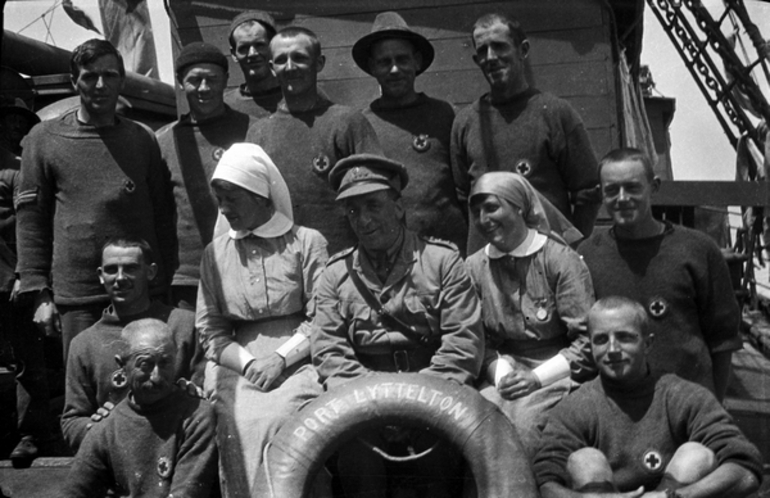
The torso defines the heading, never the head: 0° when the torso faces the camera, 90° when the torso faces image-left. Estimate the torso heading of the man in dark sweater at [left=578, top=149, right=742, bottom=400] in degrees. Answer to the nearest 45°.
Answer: approximately 45°

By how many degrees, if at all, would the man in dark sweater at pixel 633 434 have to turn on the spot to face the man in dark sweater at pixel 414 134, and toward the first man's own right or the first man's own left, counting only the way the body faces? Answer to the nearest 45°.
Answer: approximately 135° to the first man's own right

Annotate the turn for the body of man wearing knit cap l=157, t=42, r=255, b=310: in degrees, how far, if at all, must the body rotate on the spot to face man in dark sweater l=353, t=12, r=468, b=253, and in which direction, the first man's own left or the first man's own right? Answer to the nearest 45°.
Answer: approximately 90° to the first man's own left

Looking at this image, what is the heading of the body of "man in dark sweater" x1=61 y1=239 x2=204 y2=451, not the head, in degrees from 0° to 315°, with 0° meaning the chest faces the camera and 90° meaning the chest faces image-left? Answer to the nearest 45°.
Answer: approximately 0°

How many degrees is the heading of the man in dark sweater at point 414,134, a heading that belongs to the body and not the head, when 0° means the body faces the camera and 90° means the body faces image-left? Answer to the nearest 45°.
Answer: approximately 0°

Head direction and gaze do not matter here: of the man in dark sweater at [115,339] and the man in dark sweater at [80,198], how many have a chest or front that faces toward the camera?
2

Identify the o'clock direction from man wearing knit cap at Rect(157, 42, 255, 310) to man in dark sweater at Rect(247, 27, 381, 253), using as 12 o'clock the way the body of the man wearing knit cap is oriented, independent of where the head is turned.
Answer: The man in dark sweater is roughly at 10 o'clock from the man wearing knit cap.

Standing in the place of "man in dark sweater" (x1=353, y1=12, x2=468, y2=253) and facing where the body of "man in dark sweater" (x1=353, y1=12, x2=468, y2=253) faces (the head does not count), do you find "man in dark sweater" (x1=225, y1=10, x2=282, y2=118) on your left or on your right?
on your right
